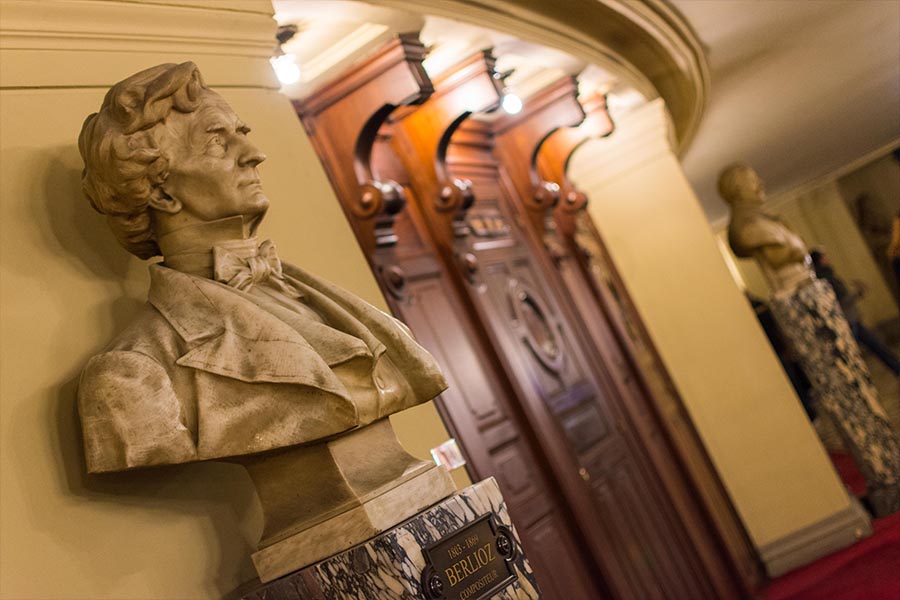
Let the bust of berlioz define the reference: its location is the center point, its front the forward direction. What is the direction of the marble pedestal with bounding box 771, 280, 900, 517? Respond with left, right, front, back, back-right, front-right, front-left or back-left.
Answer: left

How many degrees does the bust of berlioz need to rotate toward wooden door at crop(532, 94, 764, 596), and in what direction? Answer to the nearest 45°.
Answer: approximately 90° to its left

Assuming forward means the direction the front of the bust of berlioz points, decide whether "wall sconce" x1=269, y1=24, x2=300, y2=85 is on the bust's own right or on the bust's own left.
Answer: on the bust's own left

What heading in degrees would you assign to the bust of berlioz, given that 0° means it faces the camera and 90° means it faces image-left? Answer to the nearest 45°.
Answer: approximately 315°

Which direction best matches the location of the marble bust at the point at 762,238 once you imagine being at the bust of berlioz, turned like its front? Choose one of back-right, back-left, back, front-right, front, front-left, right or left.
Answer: left

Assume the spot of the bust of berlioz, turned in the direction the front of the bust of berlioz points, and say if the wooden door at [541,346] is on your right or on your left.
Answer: on your left
